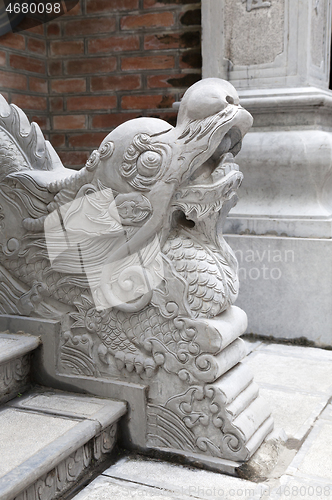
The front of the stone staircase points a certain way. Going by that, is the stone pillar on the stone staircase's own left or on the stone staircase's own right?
on the stone staircase's own left

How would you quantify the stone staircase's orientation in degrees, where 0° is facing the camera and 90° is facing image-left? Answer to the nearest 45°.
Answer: approximately 315°
